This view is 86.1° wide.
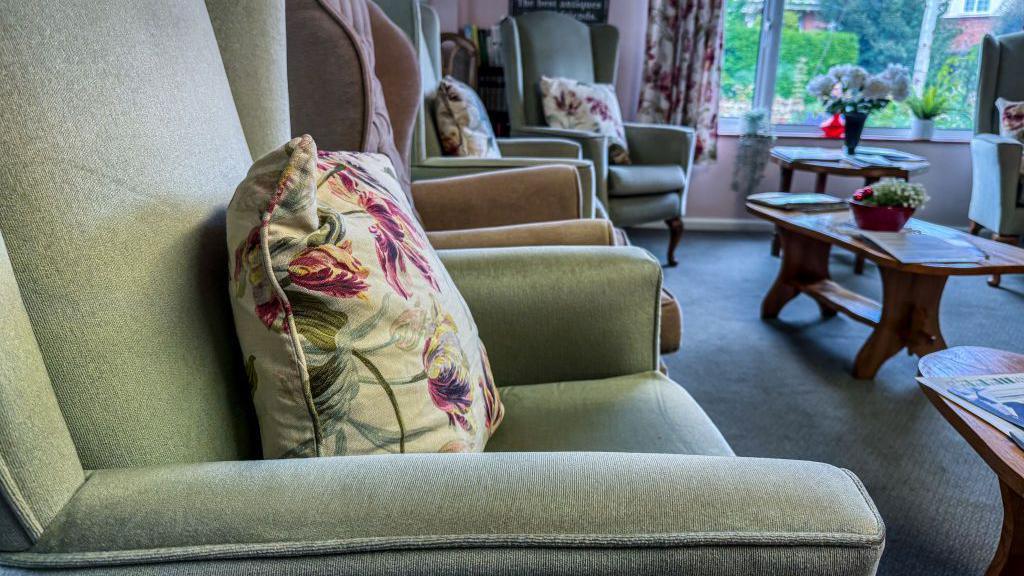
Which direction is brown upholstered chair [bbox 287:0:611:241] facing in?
to the viewer's right

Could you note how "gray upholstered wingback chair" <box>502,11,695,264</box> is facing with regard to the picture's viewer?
facing the viewer and to the right of the viewer

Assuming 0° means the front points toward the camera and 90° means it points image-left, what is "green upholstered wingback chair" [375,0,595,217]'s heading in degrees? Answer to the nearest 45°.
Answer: approximately 270°

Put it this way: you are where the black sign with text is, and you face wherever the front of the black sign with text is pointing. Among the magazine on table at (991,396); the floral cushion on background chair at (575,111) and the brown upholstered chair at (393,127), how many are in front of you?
3

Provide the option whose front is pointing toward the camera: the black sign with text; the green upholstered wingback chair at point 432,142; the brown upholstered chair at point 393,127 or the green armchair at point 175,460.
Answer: the black sign with text

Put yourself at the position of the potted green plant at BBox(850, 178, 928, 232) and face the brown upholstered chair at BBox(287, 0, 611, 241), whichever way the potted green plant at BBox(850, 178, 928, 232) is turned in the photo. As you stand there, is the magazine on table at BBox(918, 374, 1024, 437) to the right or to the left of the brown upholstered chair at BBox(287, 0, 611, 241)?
left

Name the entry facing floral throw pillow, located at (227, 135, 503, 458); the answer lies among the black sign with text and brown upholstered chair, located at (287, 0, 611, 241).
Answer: the black sign with text

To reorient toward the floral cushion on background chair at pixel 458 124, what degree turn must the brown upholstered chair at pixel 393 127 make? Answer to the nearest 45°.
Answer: approximately 90° to its left

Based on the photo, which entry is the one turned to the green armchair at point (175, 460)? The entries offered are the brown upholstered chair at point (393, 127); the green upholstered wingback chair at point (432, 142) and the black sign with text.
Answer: the black sign with text

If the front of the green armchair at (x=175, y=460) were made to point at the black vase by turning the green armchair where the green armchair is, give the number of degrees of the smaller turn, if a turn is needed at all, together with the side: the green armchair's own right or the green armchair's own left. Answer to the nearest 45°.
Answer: approximately 45° to the green armchair's own left

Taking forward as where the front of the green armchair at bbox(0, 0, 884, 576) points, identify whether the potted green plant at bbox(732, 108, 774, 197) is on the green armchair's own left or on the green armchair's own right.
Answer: on the green armchair's own left

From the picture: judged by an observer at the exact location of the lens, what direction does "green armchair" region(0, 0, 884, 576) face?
facing to the right of the viewer

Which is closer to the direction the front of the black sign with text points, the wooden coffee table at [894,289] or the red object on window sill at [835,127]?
the wooden coffee table

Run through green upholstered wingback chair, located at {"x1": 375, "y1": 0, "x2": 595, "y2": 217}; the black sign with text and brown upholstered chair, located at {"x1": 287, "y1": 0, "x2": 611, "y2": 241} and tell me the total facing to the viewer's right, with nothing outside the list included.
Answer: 2

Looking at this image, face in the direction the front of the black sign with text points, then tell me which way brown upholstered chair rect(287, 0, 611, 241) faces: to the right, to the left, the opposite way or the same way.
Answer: to the left

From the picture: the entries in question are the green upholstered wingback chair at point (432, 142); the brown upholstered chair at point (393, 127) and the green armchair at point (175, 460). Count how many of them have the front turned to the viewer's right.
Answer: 3

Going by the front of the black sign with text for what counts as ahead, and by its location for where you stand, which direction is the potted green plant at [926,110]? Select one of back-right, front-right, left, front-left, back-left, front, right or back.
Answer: left
